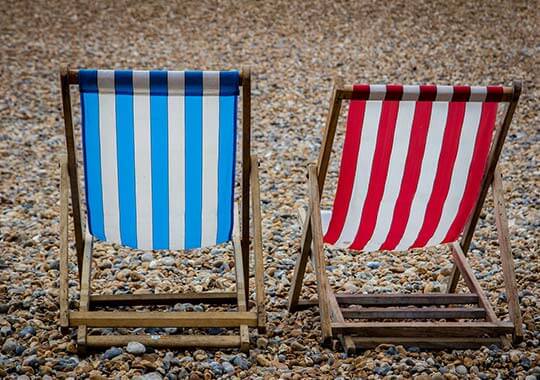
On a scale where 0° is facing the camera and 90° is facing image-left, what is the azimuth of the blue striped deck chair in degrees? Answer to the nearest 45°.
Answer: approximately 180°

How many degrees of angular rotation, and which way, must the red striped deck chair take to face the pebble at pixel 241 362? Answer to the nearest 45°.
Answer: approximately 90° to its left

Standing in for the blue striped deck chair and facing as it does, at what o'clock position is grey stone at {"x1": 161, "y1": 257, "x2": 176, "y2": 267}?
The grey stone is roughly at 12 o'clock from the blue striped deck chair.

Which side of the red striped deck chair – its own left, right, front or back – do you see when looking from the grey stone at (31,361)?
left

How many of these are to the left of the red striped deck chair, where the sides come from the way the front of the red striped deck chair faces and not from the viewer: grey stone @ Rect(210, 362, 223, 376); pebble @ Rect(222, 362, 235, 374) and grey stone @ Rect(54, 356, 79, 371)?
3

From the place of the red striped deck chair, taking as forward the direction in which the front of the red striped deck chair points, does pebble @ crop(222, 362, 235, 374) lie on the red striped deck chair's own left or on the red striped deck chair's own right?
on the red striped deck chair's own left

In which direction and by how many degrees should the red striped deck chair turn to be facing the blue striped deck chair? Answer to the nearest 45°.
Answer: approximately 45° to its left

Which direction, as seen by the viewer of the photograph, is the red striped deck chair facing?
facing away from the viewer and to the left of the viewer
